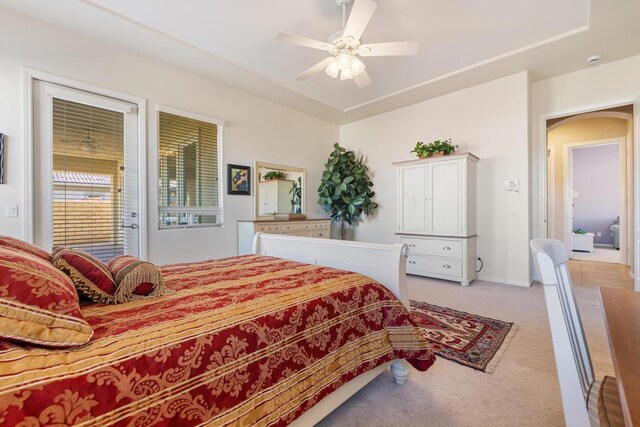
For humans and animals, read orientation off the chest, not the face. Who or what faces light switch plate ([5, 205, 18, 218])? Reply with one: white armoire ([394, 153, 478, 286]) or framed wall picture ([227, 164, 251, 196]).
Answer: the white armoire

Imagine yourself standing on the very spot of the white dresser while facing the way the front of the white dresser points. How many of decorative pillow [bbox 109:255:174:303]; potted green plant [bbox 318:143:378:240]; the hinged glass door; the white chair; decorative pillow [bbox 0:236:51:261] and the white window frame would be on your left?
1

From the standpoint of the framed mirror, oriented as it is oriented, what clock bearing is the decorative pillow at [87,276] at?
The decorative pillow is roughly at 2 o'clock from the framed mirror.

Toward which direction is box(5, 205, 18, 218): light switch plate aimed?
toward the camera

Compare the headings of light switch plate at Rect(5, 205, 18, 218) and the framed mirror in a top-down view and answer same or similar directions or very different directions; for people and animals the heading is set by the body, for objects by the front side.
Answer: same or similar directions

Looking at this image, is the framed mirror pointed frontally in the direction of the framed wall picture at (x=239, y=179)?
no

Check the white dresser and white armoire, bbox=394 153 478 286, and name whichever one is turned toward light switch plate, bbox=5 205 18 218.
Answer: the white armoire

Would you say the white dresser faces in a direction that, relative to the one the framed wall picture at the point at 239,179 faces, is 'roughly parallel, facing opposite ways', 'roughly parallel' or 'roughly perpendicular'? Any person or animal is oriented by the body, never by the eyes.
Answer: roughly parallel

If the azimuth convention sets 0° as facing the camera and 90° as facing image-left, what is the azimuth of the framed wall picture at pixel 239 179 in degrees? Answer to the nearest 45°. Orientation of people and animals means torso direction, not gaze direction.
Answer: approximately 315°

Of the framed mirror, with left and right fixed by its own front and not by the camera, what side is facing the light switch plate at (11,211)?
right

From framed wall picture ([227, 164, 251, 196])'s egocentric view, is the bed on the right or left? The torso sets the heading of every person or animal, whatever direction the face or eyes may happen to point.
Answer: on its right

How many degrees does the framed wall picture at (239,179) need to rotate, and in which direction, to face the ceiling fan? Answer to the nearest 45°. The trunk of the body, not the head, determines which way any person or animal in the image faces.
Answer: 0° — it already faces it

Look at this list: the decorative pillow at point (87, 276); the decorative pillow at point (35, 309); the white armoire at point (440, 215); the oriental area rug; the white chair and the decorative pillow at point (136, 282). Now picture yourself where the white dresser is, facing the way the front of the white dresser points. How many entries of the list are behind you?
0

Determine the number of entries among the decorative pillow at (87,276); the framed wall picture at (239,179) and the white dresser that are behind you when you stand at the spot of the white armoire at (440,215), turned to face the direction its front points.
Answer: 0

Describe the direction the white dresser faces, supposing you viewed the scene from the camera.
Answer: facing the viewer and to the right of the viewer

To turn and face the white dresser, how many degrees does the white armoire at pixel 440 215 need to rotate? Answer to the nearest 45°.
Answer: approximately 45° to its right

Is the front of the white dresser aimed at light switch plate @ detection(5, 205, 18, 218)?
no

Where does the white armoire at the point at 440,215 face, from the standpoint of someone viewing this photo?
facing the viewer and to the left of the viewer

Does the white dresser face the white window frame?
no

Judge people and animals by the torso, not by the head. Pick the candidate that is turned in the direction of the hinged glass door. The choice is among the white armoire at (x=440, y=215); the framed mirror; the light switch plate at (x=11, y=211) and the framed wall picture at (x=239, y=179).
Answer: the white armoire

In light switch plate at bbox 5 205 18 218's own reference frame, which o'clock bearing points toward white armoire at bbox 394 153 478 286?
The white armoire is roughly at 10 o'clock from the light switch plate.
